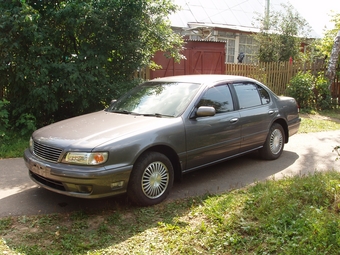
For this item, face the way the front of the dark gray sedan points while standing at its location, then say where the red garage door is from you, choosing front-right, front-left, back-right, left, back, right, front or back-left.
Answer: back-right

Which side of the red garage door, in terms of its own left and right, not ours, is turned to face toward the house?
back

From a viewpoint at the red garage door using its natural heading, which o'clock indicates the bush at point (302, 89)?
The bush is roughly at 9 o'clock from the red garage door.

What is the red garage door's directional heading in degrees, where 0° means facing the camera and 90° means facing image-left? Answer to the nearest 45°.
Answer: approximately 0°

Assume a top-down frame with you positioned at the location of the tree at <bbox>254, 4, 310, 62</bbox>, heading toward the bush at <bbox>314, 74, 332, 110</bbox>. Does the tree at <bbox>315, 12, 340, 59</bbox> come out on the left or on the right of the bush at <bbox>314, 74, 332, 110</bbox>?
left

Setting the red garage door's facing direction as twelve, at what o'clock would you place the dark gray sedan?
The dark gray sedan is roughly at 12 o'clock from the red garage door.

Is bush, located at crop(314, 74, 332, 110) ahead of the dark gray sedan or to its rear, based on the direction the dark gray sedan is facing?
to the rear

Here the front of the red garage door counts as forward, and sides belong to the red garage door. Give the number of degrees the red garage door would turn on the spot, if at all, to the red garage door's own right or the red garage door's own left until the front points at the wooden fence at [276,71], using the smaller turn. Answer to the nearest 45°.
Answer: approximately 90° to the red garage door's own left

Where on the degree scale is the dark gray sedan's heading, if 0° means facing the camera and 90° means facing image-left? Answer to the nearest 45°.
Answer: approximately 45°

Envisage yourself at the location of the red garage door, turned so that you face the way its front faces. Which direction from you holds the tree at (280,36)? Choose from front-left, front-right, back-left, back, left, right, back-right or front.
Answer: back-left

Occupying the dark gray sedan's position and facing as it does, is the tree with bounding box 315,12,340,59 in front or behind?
behind
